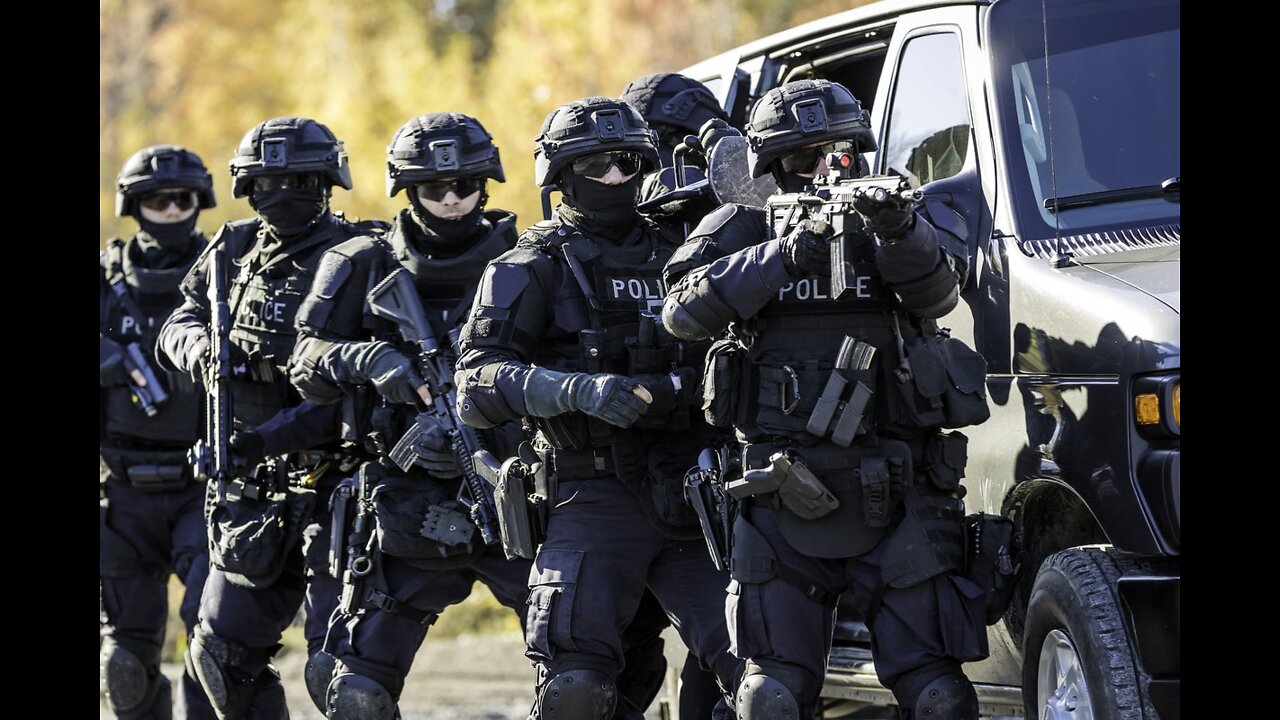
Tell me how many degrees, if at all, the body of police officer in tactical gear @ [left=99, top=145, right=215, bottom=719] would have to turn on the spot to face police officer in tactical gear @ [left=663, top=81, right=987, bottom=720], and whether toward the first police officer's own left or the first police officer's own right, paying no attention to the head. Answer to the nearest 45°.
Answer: approximately 45° to the first police officer's own left

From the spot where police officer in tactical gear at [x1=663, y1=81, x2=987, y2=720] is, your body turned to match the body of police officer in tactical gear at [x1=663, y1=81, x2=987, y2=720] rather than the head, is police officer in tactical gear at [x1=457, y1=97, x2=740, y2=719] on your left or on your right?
on your right

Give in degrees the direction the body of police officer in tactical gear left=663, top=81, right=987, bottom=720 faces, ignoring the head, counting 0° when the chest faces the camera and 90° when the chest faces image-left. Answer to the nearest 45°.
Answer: approximately 0°

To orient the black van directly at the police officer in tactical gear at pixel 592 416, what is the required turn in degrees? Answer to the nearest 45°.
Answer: approximately 135° to its right

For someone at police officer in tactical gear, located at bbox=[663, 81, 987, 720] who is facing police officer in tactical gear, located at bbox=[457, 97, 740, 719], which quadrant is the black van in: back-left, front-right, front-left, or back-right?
back-right

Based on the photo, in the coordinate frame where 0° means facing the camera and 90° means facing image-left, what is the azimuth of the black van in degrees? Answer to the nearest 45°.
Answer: approximately 315°
